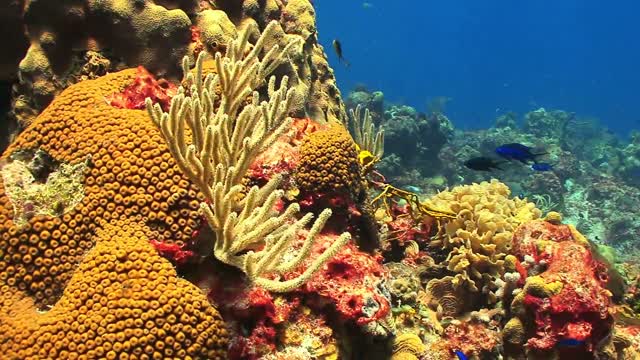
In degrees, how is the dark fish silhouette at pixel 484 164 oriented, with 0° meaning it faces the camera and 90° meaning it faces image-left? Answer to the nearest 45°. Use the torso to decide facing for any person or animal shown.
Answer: approximately 90°

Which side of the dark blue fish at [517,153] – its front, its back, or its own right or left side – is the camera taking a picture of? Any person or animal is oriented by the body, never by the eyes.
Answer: left

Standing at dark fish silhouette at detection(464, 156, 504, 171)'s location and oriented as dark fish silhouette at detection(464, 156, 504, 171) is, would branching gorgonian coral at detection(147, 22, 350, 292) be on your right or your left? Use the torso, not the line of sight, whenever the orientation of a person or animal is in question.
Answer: on your left
